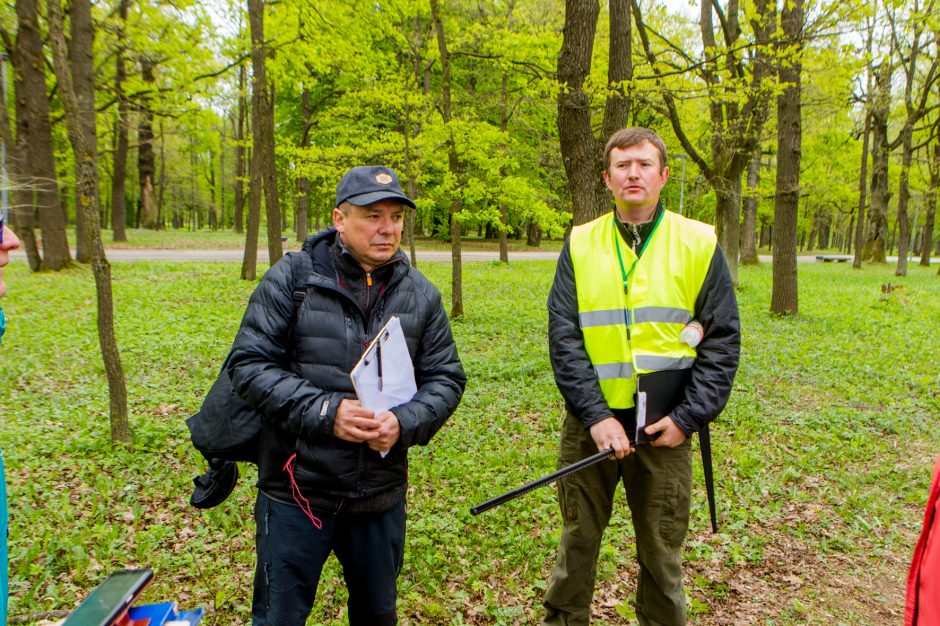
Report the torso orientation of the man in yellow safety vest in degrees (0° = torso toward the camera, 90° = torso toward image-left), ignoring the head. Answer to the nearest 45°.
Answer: approximately 0°

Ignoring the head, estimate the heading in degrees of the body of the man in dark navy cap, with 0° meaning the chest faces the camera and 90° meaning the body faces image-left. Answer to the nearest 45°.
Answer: approximately 315°

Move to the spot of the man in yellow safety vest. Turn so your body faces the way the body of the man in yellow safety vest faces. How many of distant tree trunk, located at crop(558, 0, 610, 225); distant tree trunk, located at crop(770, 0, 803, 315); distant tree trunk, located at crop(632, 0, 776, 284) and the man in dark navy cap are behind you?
3

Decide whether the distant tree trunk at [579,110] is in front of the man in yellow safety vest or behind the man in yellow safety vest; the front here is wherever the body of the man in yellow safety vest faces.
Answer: behind

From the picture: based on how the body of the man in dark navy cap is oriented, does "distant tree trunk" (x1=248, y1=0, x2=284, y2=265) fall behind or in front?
behind

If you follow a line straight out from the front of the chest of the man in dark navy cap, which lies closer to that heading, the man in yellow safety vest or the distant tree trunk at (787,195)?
the man in yellow safety vest

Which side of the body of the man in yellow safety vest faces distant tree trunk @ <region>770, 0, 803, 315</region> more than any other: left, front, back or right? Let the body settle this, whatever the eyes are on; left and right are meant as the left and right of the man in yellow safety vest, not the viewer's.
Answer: back

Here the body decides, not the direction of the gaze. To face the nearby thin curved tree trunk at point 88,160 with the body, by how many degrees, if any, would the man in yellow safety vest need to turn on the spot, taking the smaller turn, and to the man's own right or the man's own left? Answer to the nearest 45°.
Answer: approximately 90° to the man's own right

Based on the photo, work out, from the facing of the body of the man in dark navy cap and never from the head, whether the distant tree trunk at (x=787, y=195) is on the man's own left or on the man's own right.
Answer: on the man's own left

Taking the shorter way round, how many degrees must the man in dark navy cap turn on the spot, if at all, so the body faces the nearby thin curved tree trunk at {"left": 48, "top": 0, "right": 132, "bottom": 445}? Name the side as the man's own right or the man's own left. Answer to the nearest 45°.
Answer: approximately 180°

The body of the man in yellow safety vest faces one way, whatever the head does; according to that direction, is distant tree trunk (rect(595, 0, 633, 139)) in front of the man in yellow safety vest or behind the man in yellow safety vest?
behind
